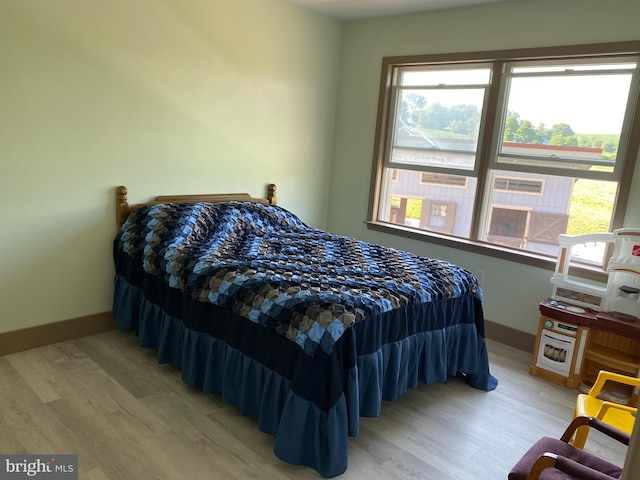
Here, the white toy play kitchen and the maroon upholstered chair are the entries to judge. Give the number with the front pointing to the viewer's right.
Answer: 0

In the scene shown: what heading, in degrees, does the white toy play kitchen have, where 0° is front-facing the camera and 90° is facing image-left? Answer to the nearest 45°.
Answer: approximately 45°

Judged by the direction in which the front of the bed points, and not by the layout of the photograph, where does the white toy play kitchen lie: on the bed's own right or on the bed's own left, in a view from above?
on the bed's own left

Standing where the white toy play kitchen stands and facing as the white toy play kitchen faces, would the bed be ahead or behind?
ahead

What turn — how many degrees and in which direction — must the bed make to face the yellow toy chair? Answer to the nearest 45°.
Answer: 0° — it already faces it

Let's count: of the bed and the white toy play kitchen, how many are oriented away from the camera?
0

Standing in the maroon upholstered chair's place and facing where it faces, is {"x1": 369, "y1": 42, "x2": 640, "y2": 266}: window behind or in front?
in front

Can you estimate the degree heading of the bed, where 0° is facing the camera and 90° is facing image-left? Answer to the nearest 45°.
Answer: approximately 315°

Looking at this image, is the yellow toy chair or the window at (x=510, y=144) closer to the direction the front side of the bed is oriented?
the yellow toy chair

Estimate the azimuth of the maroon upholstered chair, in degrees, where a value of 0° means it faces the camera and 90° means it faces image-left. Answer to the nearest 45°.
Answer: approximately 135°

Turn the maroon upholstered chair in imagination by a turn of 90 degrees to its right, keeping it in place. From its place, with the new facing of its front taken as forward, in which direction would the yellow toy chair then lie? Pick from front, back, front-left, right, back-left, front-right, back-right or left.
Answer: front-left

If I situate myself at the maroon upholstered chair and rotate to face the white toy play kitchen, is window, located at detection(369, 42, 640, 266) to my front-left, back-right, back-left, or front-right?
front-left
